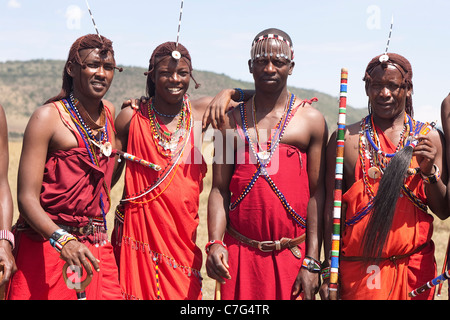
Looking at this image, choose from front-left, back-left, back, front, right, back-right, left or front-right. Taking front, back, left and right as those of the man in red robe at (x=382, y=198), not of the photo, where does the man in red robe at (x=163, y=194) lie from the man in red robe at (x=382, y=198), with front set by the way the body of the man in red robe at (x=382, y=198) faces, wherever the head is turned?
right

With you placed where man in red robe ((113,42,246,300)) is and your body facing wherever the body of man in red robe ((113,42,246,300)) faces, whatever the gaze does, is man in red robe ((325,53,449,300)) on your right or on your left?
on your left

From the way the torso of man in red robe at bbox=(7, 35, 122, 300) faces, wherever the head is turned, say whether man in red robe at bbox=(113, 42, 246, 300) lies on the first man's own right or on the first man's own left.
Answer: on the first man's own left

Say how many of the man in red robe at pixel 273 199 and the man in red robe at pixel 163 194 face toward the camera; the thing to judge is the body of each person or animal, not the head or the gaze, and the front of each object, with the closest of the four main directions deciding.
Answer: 2

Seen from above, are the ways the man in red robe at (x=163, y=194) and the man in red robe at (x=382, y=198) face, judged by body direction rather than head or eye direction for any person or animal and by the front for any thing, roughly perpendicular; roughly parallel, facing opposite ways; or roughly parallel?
roughly parallel

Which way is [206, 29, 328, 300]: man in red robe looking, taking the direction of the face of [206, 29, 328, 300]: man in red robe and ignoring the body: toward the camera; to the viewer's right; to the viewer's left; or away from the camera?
toward the camera

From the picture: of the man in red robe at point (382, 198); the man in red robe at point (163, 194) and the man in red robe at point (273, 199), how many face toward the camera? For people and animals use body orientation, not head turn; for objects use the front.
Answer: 3

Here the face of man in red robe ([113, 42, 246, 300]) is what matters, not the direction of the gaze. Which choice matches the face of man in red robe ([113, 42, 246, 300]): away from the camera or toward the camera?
toward the camera

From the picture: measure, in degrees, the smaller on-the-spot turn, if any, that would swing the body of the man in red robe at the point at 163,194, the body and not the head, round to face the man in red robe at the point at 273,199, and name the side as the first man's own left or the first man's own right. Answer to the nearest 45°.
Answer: approximately 45° to the first man's own left

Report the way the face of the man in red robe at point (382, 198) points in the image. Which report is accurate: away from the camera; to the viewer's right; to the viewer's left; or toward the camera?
toward the camera

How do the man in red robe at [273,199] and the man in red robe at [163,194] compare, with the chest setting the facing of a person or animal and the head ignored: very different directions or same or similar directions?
same or similar directions

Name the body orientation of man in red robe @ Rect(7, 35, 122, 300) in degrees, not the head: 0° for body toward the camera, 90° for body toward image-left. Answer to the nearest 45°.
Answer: approximately 315°

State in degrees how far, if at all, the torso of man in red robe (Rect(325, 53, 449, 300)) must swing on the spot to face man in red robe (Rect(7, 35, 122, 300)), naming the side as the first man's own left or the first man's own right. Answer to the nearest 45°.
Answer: approximately 90° to the first man's own right

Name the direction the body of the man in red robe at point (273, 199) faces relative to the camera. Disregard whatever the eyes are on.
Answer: toward the camera

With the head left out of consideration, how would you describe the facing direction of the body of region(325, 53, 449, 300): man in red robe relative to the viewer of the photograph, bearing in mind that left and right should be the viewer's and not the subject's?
facing the viewer
